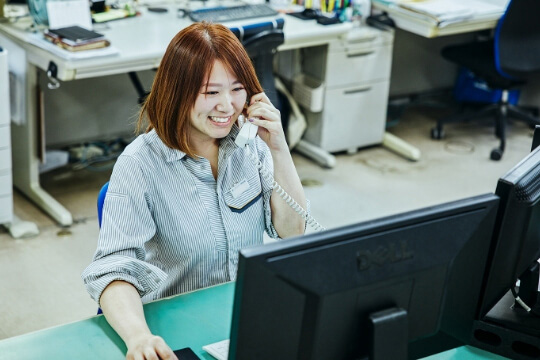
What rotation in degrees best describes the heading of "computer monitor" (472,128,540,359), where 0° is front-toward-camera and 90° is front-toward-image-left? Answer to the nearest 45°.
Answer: approximately 135°

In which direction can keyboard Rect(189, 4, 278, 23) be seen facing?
toward the camera

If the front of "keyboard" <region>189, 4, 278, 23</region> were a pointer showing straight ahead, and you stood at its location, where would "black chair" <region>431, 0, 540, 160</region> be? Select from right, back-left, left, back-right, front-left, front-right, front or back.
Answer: left

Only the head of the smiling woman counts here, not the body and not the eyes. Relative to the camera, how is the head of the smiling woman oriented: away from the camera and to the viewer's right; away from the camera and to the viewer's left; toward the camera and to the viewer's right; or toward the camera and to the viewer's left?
toward the camera and to the viewer's right

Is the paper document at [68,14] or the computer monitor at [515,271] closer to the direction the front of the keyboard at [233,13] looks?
the computer monitor

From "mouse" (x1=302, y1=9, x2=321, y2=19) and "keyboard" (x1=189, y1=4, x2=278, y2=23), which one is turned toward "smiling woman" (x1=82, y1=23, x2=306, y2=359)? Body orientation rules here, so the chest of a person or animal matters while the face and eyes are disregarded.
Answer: the keyboard

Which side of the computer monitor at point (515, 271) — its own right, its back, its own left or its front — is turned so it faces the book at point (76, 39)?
front

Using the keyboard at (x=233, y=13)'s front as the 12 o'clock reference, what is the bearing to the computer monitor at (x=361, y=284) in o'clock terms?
The computer monitor is roughly at 12 o'clock from the keyboard.

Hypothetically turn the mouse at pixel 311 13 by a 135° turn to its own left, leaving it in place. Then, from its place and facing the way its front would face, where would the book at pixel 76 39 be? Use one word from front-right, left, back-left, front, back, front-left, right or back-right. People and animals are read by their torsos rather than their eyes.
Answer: front

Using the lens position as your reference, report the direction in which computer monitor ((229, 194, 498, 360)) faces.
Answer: facing away from the viewer and to the left of the viewer

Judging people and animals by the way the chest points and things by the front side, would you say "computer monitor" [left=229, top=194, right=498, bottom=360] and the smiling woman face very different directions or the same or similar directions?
very different directions

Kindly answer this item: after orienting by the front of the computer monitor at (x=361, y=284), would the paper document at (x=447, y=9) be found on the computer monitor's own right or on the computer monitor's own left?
on the computer monitor's own right

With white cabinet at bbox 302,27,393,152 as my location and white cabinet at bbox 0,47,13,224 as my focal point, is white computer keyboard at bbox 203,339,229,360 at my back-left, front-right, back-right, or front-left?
front-left

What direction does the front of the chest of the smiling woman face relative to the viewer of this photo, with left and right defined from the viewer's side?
facing the viewer and to the right of the viewer

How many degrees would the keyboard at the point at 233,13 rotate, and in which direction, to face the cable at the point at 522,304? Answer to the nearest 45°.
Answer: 0° — it already faces it
